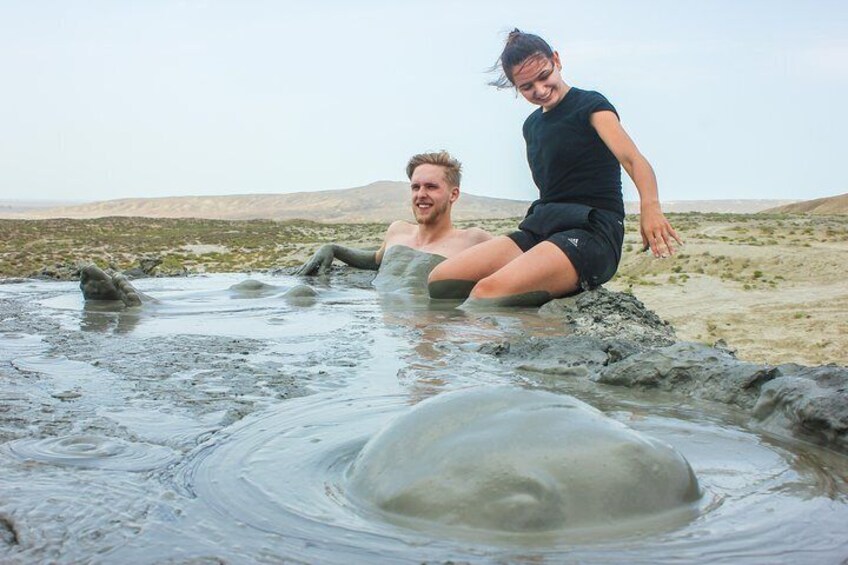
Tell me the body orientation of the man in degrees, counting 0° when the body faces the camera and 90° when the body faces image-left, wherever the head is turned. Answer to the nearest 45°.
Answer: approximately 45°

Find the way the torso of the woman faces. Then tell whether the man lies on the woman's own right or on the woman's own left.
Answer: on the woman's own right

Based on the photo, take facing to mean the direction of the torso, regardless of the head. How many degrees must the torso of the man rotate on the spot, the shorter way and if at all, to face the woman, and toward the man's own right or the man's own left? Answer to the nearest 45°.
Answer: approximately 90° to the man's own left

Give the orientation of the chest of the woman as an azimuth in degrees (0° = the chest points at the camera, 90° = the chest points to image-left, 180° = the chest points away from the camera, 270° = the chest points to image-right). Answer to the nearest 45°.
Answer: approximately 45°
